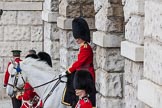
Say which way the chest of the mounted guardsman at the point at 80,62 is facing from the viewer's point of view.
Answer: to the viewer's left
